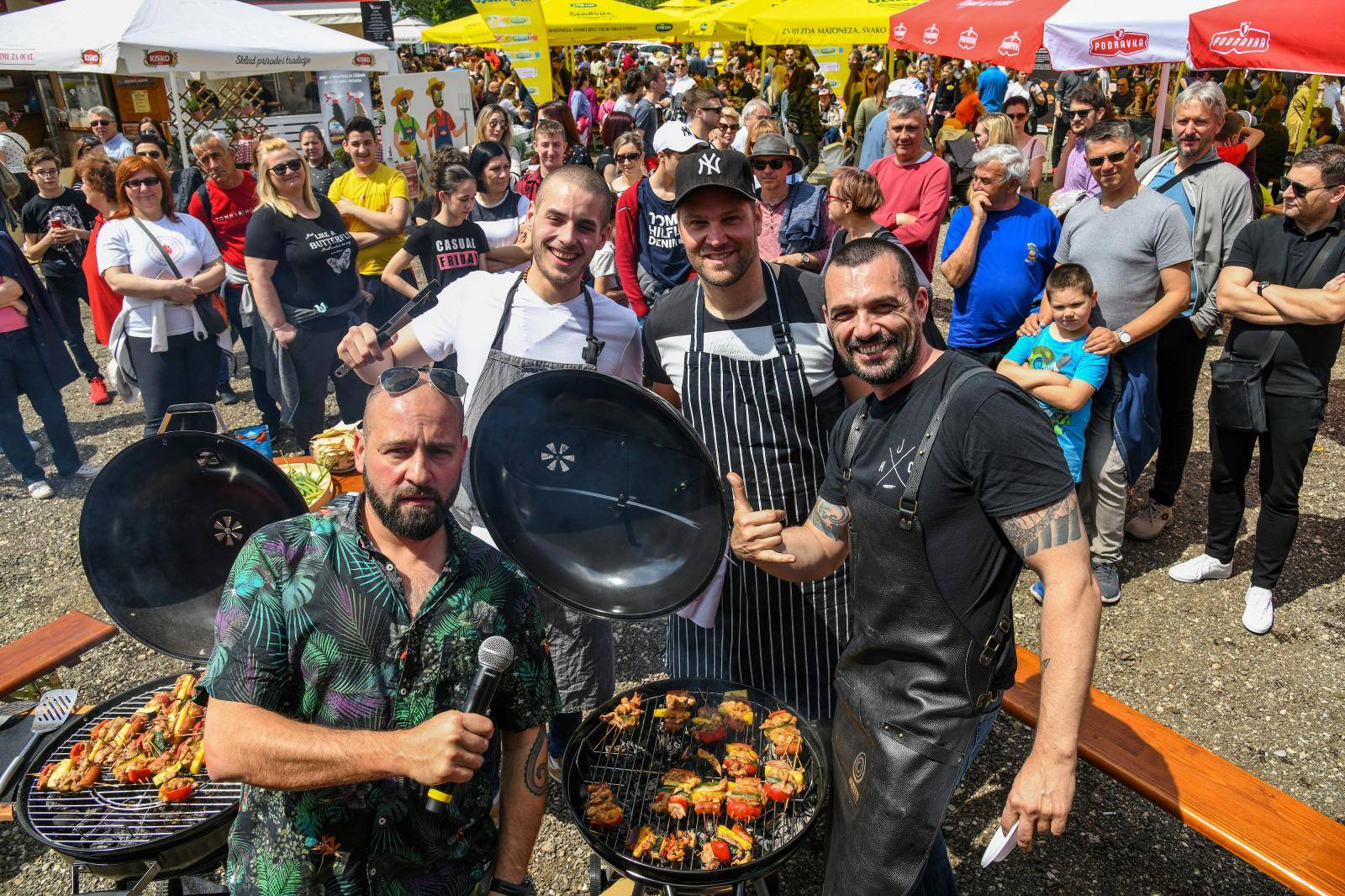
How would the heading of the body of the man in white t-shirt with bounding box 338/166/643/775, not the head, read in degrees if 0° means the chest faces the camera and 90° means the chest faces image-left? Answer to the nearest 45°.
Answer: approximately 0°

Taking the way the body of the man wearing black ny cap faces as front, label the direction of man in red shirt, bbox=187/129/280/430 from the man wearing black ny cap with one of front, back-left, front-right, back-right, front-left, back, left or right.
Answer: back-right

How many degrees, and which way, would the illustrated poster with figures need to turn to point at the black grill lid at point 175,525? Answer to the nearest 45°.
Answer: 0° — it already faces it

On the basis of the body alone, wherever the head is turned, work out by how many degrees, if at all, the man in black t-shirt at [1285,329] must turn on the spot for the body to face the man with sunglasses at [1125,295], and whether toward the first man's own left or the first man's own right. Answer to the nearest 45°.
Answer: approximately 45° to the first man's own right

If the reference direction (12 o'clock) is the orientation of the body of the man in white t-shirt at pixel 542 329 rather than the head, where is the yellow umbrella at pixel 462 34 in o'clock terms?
The yellow umbrella is roughly at 6 o'clock from the man in white t-shirt.

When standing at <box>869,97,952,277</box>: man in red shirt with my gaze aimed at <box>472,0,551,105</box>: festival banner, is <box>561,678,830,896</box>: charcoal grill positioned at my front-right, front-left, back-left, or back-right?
back-left

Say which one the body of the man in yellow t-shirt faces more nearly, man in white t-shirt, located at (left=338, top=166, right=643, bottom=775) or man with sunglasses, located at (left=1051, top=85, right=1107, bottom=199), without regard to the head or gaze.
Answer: the man in white t-shirt
